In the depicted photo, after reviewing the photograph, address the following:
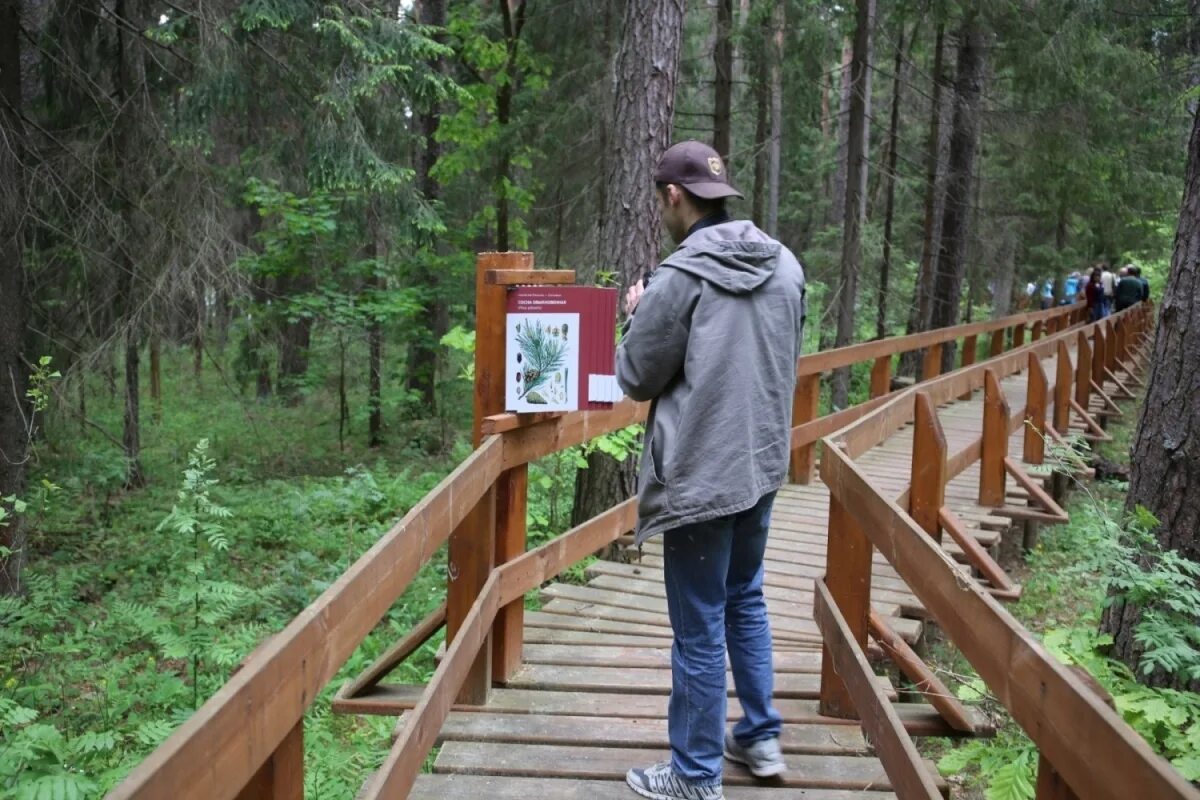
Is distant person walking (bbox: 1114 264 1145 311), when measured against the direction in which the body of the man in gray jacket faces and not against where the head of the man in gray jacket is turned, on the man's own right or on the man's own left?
on the man's own right

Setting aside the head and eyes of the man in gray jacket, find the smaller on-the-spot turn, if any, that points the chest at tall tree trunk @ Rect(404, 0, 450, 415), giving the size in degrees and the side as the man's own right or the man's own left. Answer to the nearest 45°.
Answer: approximately 45° to the man's own right

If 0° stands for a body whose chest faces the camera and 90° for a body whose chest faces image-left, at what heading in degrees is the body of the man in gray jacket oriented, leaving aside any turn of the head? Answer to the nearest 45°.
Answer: approximately 135°

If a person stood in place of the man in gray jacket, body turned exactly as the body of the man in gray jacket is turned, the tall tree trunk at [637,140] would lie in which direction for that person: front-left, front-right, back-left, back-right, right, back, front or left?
front-right

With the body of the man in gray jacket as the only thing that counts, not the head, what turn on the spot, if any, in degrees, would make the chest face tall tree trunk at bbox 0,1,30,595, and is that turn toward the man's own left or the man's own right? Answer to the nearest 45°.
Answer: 0° — they already face it

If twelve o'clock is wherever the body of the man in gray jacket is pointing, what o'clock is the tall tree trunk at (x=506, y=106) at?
The tall tree trunk is roughly at 1 o'clock from the man in gray jacket.

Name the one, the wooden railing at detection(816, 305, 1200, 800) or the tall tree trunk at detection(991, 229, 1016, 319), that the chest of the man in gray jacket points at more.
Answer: the tall tree trunk

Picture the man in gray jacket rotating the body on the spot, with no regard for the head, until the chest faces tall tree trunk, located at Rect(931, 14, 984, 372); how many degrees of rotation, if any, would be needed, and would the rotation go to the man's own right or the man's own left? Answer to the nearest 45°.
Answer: approximately 45° to the man's own right
